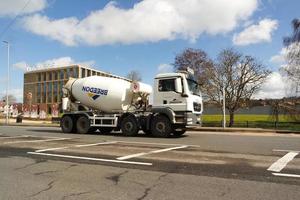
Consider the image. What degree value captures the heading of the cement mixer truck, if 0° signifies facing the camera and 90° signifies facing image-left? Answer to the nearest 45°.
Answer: approximately 315°
